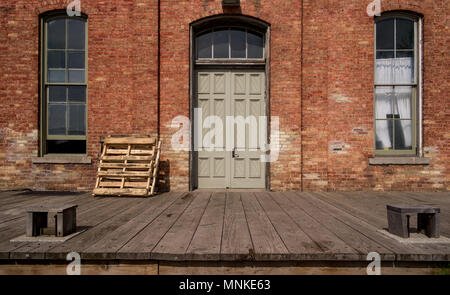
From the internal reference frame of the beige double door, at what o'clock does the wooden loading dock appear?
The wooden loading dock is roughly at 12 o'clock from the beige double door.

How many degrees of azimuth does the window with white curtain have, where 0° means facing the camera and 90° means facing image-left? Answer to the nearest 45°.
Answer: approximately 0°

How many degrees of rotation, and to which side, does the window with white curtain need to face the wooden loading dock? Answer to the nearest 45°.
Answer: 0° — it already faces it

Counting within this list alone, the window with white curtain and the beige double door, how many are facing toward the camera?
2

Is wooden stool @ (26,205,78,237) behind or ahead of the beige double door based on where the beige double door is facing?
ahead

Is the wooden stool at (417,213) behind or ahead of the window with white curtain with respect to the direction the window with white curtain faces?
ahead

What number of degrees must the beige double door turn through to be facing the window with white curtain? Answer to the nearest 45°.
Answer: approximately 90° to its left

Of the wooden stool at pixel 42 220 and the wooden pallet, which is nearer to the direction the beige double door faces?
the wooden stool
